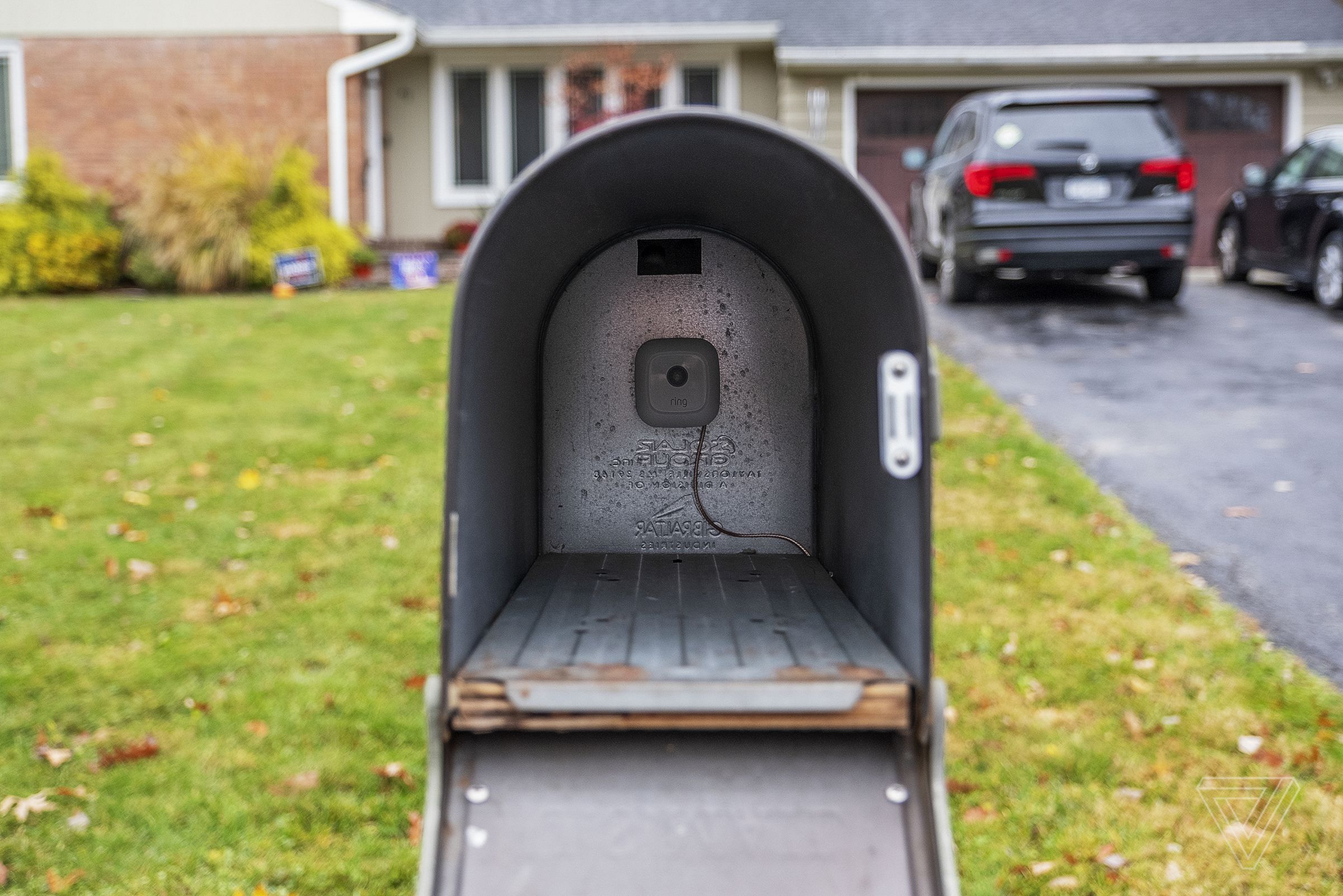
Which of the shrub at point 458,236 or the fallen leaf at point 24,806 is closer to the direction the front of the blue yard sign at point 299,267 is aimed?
the fallen leaf

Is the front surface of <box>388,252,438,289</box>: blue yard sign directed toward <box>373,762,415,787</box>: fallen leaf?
yes

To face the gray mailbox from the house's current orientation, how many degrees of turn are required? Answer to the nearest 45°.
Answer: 0° — it already faces it

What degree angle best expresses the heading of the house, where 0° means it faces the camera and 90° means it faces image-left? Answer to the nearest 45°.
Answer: approximately 0°

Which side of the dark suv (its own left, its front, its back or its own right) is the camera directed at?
back

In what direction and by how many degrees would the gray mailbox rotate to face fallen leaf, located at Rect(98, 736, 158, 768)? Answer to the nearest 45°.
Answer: approximately 135° to its right

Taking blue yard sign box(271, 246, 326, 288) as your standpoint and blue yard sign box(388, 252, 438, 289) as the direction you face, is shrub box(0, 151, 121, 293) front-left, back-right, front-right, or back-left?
back-left

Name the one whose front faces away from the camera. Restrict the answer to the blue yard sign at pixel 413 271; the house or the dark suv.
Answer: the dark suv

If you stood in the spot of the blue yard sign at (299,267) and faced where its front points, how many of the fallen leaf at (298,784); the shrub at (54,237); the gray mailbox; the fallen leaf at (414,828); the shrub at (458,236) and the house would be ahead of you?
3

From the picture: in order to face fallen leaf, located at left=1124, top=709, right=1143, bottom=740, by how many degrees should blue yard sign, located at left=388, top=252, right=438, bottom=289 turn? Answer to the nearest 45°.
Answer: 0° — it already faces it
